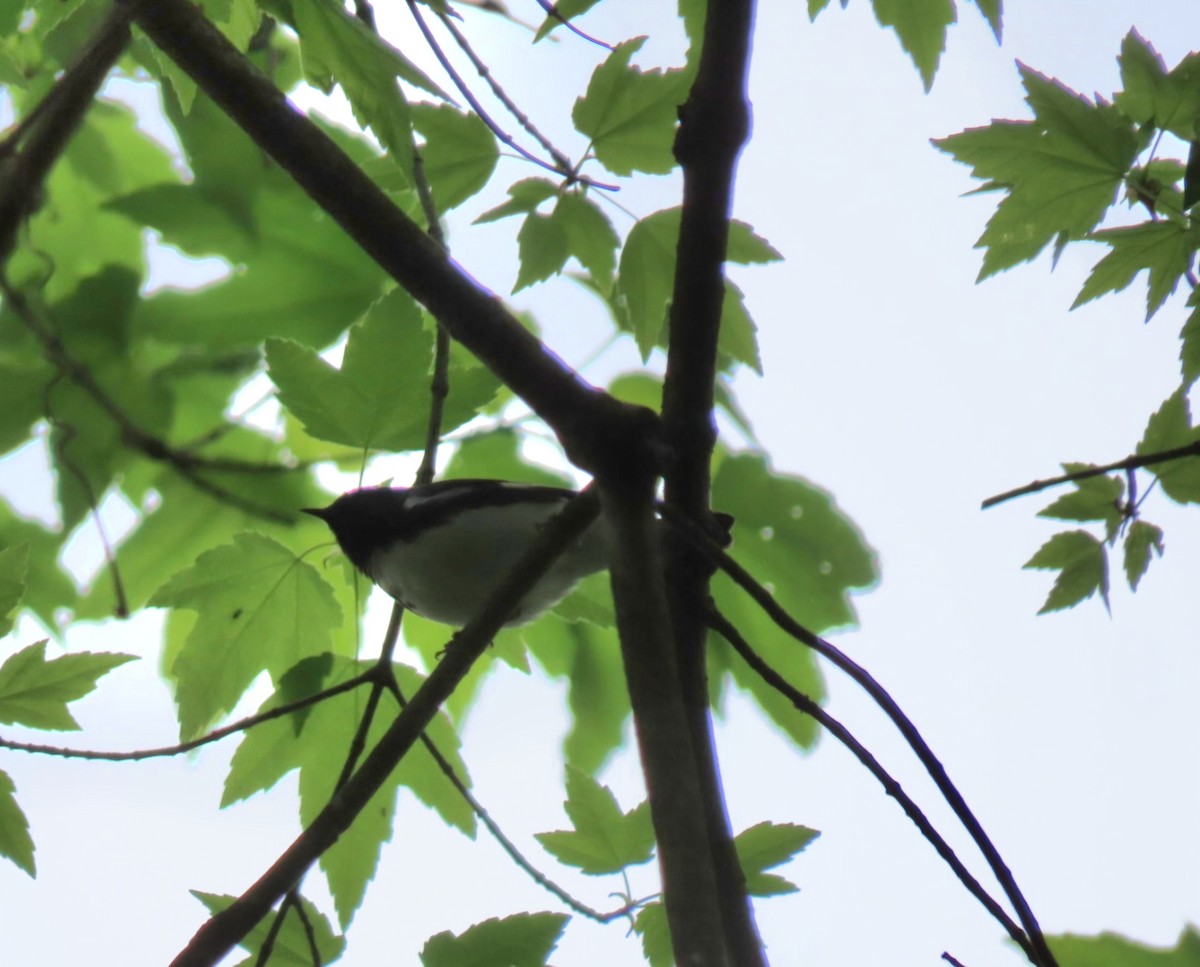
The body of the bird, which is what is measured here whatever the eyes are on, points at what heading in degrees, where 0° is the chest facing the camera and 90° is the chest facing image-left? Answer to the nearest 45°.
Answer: approximately 90°
